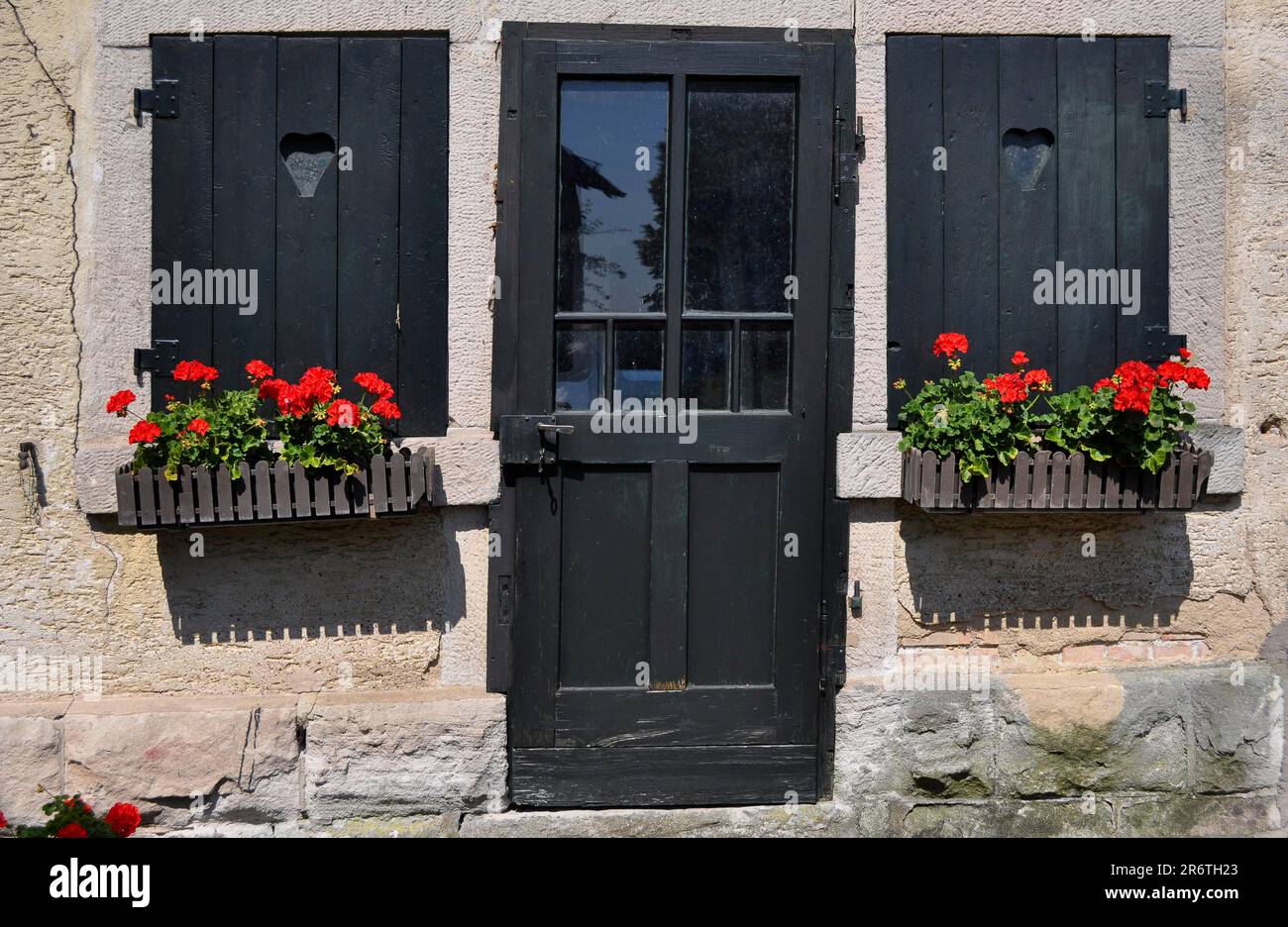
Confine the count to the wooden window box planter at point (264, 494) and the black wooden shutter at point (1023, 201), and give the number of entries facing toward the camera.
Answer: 2

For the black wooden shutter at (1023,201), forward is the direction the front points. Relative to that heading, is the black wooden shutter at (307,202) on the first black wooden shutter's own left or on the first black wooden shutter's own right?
on the first black wooden shutter's own right

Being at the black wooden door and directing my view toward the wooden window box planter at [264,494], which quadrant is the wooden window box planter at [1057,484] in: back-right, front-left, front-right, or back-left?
back-left

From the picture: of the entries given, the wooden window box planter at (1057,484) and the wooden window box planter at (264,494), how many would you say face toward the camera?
2

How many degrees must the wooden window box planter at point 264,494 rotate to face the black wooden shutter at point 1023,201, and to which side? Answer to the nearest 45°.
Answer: approximately 90° to its left

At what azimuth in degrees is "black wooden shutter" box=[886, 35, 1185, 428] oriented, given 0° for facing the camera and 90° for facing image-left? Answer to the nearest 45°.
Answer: approximately 0°

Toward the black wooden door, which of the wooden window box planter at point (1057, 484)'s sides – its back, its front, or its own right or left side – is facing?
right
